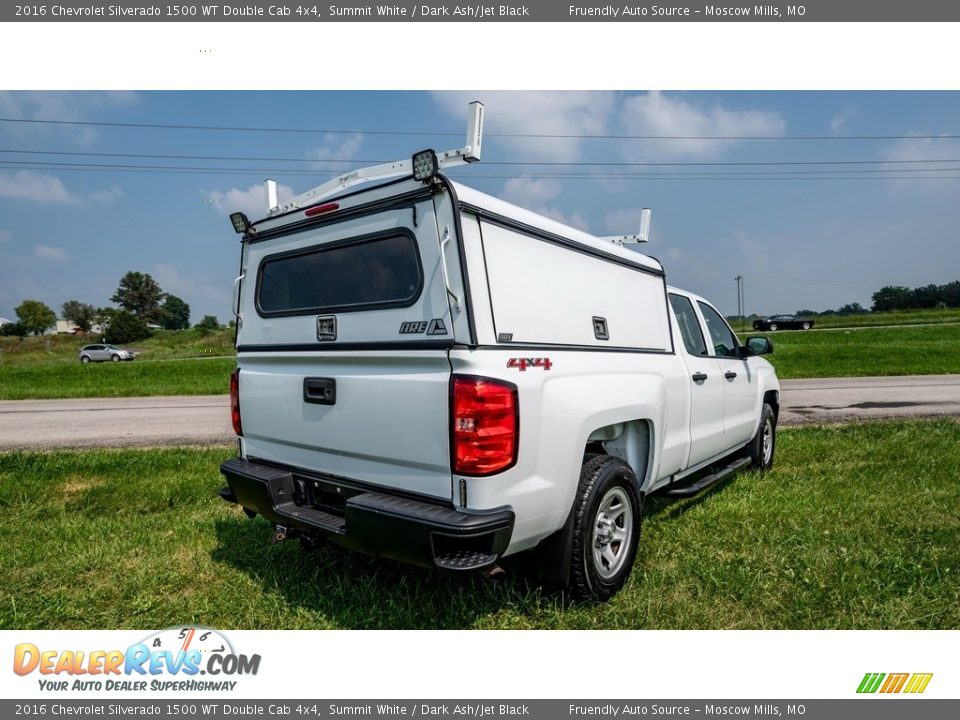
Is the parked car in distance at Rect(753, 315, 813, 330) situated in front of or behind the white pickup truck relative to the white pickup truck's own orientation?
in front

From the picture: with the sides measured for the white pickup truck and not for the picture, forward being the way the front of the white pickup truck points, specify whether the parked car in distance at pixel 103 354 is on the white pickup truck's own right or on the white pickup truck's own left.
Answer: on the white pickup truck's own left

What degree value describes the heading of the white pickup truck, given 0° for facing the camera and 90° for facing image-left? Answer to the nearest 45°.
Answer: approximately 225°

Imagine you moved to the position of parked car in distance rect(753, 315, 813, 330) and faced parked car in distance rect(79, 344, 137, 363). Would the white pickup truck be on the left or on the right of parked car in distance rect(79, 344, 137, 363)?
left
